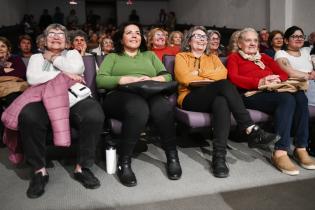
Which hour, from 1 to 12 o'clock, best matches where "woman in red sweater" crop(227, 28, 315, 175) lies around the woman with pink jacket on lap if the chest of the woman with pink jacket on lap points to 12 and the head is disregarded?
The woman in red sweater is roughly at 9 o'clock from the woman with pink jacket on lap.

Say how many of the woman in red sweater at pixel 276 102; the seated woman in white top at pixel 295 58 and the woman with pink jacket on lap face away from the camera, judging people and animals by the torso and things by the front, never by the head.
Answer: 0

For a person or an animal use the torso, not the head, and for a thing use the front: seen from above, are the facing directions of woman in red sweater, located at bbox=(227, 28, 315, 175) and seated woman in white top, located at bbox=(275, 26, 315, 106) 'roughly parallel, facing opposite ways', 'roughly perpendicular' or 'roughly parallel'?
roughly parallel

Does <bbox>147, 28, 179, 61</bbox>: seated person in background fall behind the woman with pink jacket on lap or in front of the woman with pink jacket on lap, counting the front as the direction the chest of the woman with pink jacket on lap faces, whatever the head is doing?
behind

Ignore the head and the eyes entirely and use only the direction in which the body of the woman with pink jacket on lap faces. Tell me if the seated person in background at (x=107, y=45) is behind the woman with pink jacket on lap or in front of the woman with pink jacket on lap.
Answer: behind

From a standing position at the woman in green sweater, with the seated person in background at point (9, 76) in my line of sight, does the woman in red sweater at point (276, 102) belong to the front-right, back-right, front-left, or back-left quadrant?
back-right

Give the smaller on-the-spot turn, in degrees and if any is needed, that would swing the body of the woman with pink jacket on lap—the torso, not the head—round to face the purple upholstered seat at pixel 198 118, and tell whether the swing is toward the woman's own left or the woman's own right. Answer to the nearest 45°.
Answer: approximately 90° to the woman's own left

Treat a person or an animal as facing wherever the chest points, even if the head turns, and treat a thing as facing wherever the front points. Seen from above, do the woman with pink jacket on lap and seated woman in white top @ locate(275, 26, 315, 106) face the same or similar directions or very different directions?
same or similar directions

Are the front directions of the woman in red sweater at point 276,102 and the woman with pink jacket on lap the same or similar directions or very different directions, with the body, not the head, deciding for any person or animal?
same or similar directions

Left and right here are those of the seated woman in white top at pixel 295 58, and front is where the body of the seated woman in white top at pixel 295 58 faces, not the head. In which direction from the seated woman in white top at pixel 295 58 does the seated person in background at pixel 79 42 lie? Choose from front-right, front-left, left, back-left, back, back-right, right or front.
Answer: back-right

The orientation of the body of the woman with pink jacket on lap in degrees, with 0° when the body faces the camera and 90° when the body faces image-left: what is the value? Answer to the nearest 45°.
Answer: approximately 0°

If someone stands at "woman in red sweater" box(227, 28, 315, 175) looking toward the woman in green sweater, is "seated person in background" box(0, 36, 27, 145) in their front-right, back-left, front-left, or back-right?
front-right

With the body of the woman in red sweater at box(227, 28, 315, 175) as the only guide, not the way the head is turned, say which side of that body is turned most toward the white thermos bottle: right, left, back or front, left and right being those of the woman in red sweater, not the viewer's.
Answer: right

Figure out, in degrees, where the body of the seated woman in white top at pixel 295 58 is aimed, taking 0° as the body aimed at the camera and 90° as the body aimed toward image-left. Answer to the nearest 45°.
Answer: approximately 315°
